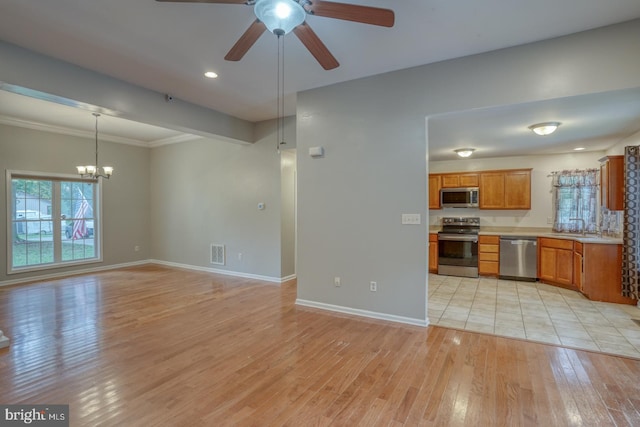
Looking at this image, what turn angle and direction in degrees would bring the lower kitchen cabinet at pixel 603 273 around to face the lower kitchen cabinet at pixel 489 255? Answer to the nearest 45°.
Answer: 0° — it already faces it

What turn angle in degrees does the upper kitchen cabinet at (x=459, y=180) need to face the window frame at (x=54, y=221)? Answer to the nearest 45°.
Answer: approximately 45° to its right

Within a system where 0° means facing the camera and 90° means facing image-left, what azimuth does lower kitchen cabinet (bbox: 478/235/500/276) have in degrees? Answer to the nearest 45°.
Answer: approximately 0°

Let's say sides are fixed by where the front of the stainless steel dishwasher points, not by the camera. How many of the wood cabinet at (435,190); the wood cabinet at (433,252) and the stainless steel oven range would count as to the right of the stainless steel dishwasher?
3

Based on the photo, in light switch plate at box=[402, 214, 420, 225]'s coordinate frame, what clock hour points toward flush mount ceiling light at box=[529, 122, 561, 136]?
The flush mount ceiling light is roughly at 8 o'clock from the light switch plate.

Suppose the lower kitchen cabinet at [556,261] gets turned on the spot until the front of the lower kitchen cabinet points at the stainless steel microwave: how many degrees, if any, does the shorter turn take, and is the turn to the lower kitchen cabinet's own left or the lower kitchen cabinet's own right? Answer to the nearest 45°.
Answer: approximately 45° to the lower kitchen cabinet's own right

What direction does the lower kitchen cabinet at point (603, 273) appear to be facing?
to the viewer's left
